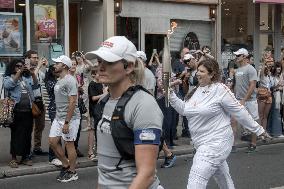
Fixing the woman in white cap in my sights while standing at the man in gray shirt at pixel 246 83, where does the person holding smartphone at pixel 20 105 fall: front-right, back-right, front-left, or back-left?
front-right

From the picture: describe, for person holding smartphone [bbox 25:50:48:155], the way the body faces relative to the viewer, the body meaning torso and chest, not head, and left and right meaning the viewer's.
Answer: facing to the right of the viewer

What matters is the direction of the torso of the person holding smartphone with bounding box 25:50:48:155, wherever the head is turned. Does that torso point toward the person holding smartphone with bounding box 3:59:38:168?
no

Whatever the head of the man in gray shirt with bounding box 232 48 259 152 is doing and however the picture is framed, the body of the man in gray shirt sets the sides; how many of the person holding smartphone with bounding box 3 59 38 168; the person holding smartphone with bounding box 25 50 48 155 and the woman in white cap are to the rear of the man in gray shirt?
0

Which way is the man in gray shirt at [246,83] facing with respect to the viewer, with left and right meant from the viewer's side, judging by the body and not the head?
facing the viewer and to the left of the viewer

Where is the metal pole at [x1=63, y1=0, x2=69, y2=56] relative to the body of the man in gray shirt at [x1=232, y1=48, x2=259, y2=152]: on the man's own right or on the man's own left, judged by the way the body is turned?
on the man's own right

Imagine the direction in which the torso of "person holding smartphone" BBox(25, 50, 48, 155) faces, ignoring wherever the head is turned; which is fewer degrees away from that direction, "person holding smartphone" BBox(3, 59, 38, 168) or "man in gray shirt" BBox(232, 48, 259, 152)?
the man in gray shirt

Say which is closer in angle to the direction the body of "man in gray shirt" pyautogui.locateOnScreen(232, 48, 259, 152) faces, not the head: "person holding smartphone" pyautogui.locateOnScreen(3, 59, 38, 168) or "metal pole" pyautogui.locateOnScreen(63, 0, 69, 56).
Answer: the person holding smartphone

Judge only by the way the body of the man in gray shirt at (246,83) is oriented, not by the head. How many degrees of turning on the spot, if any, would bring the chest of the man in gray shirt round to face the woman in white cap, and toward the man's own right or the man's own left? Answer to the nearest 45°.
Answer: approximately 45° to the man's own left

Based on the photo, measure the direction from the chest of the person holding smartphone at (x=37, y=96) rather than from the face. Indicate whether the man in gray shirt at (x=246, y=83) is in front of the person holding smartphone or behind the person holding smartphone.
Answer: in front

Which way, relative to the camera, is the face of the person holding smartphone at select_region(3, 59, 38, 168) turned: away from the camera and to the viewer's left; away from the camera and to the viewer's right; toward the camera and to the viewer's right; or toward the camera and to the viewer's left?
toward the camera and to the viewer's right
